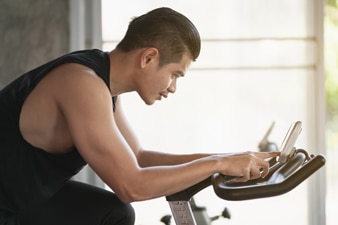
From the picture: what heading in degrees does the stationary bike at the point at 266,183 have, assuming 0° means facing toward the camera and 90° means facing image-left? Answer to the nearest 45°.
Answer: approximately 270°

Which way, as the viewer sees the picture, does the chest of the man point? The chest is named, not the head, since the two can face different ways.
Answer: to the viewer's right

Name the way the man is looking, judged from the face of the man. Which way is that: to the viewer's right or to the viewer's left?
to the viewer's right
